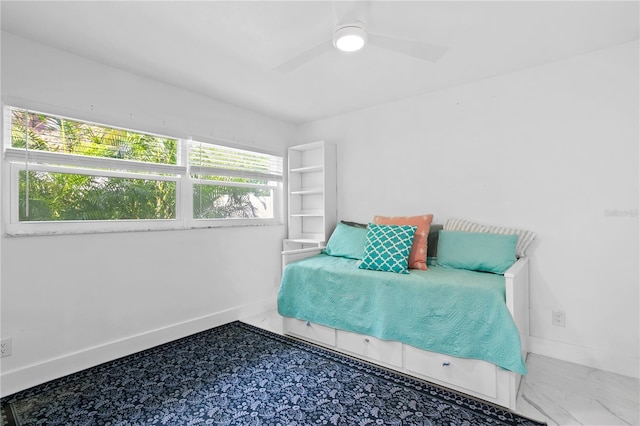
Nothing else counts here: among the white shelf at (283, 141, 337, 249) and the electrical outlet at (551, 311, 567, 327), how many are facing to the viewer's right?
0

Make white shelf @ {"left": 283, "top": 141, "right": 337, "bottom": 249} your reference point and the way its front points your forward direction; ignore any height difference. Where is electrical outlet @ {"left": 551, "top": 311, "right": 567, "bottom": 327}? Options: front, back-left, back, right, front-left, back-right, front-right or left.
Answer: left

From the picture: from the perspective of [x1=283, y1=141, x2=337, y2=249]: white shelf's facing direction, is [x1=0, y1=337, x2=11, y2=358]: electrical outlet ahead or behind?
ahead

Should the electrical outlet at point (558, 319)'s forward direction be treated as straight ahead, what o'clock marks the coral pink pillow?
The coral pink pillow is roughly at 2 o'clock from the electrical outlet.

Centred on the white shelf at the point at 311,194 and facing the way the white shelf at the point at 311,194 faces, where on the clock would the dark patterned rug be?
The dark patterned rug is roughly at 11 o'clock from the white shelf.

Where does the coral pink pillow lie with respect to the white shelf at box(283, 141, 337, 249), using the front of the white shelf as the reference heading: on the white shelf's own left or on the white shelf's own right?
on the white shelf's own left

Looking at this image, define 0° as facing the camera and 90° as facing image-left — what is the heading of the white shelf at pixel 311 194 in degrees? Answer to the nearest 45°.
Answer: approximately 45°
